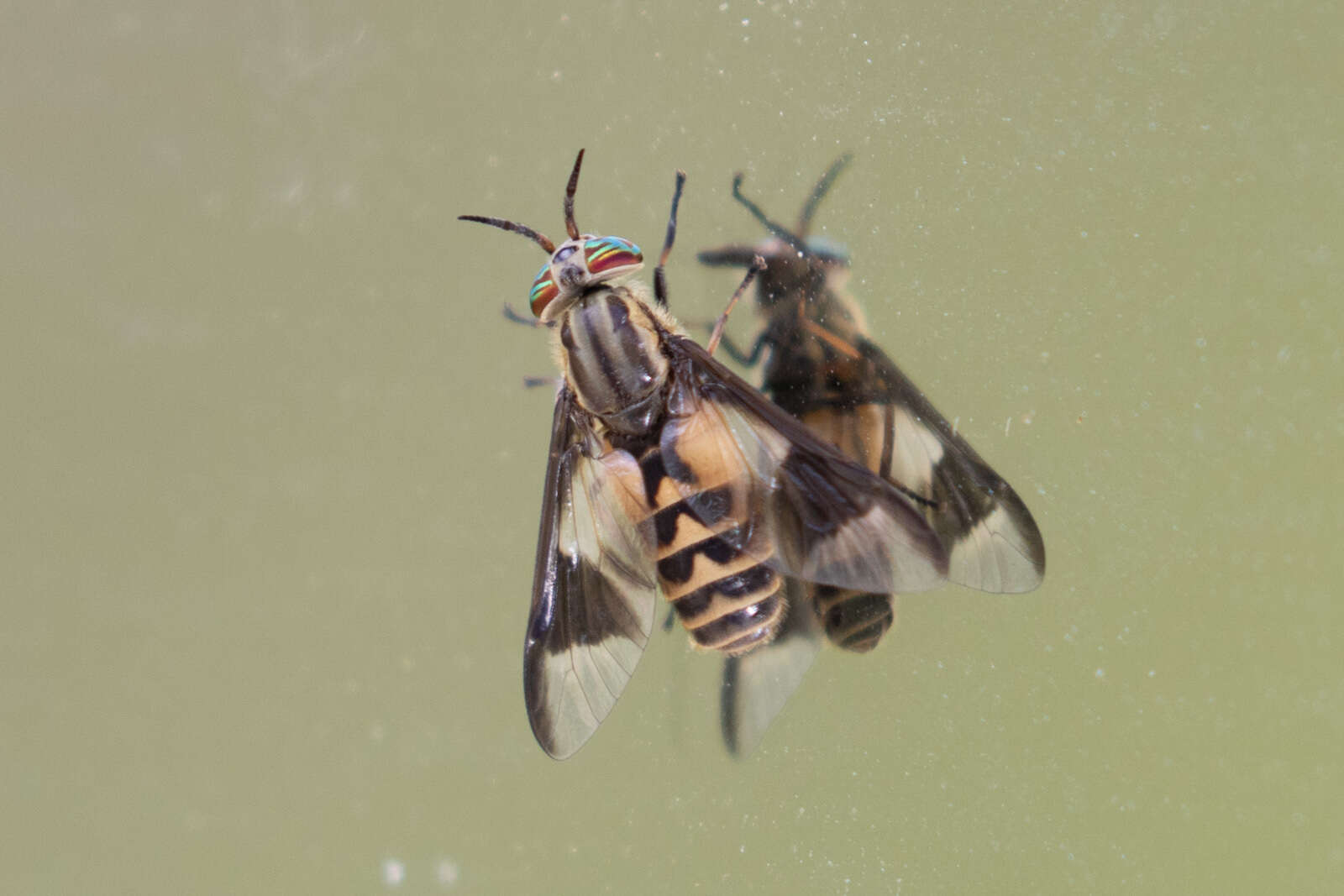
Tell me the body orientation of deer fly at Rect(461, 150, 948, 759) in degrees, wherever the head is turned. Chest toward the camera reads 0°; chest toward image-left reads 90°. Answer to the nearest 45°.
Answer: approximately 135°
